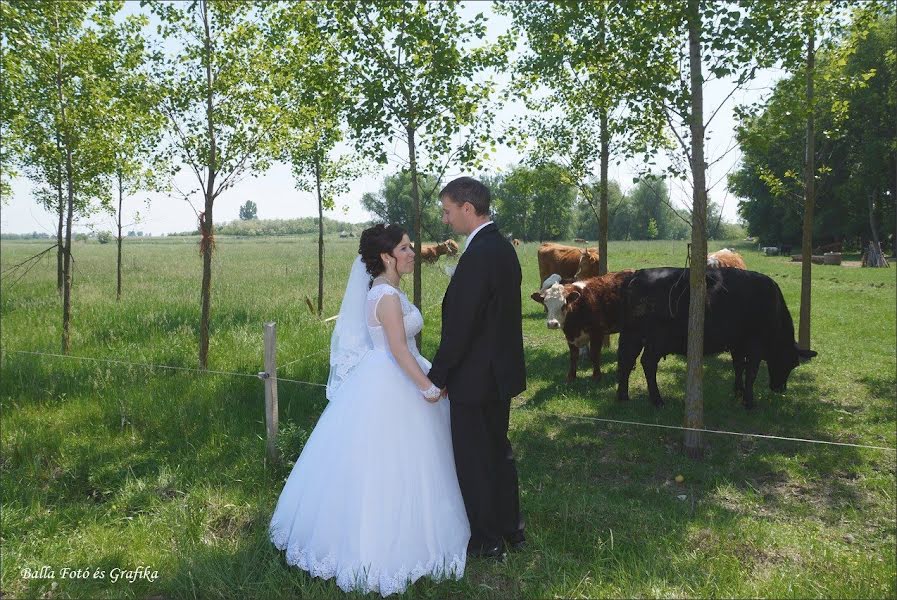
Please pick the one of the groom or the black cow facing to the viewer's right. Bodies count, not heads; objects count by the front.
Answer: the black cow

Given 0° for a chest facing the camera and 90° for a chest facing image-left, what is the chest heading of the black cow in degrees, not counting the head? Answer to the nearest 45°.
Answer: approximately 270°

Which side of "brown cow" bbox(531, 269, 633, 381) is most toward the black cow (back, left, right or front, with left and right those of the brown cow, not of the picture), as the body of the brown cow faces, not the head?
left

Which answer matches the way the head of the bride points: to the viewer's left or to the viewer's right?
to the viewer's right

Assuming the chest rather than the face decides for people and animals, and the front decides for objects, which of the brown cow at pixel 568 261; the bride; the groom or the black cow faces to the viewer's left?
the groom

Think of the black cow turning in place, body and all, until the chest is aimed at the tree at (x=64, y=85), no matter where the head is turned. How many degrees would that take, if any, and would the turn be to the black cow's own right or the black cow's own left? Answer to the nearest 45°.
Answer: approximately 180°

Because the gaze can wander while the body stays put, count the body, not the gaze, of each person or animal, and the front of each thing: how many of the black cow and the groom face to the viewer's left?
1

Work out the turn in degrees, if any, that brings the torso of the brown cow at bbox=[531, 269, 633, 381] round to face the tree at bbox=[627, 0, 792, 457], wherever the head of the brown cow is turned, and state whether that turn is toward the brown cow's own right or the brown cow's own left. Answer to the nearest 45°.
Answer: approximately 45° to the brown cow's own left

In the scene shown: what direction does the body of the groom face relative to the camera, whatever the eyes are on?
to the viewer's left

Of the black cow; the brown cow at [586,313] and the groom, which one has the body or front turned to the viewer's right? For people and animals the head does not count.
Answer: the black cow

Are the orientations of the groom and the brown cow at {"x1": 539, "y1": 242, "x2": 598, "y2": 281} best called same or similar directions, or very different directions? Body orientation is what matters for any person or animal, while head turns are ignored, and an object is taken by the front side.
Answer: very different directions

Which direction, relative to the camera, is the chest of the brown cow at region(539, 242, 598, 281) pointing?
to the viewer's right
